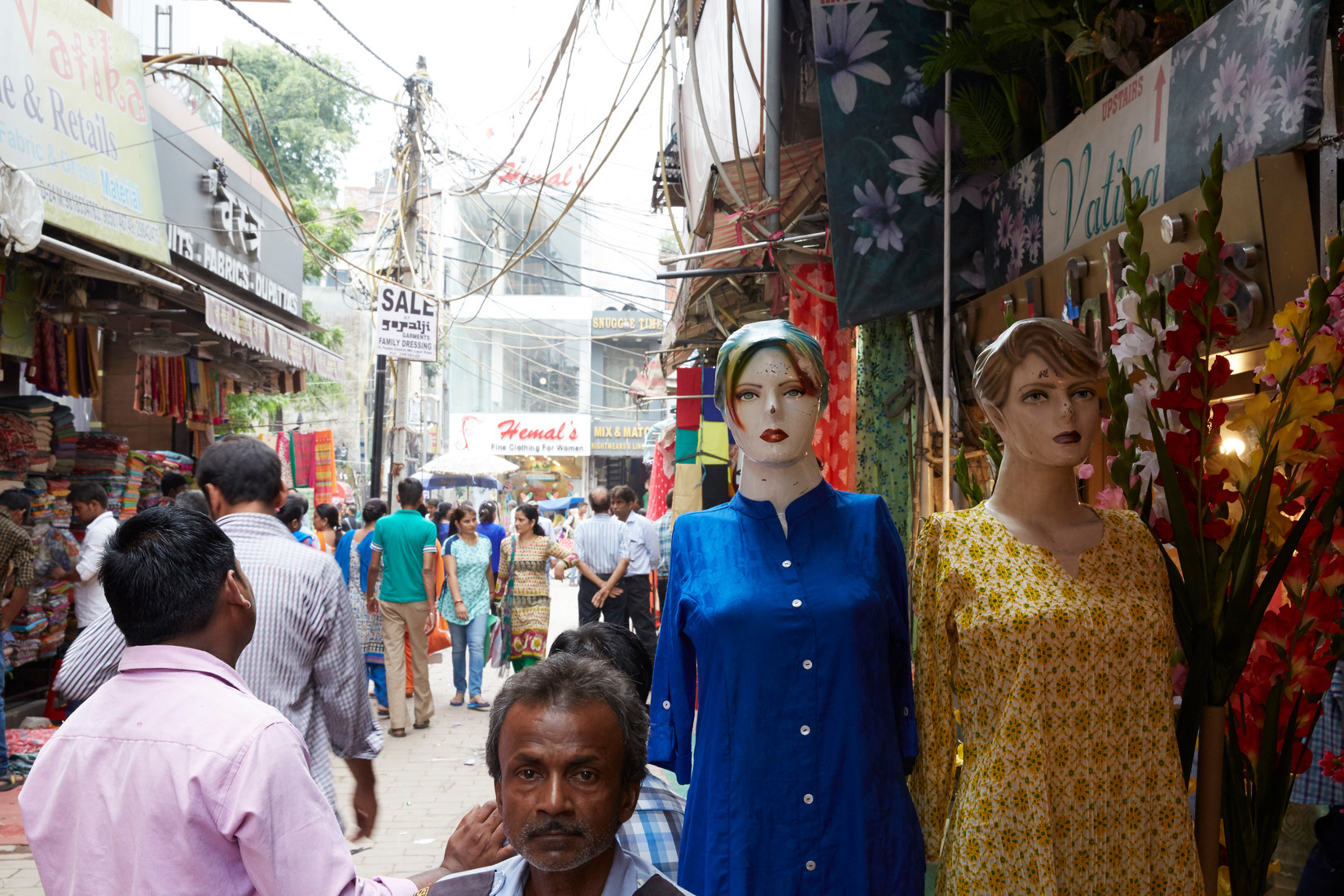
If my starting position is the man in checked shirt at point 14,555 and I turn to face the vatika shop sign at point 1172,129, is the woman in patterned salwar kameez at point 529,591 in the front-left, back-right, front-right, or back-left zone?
front-left

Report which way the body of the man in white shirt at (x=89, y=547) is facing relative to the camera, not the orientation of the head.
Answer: to the viewer's left

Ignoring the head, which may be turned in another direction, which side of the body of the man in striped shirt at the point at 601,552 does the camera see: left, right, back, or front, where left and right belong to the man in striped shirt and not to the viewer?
back

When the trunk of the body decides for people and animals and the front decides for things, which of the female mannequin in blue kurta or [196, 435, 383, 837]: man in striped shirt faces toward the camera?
the female mannequin in blue kurta

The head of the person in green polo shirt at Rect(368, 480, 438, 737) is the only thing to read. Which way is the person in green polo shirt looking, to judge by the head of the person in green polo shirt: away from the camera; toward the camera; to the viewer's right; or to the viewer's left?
away from the camera

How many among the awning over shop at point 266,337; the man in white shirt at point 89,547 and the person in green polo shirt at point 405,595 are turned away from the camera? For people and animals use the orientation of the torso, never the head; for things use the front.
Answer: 1

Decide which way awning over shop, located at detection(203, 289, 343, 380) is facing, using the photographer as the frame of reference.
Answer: facing the viewer and to the right of the viewer

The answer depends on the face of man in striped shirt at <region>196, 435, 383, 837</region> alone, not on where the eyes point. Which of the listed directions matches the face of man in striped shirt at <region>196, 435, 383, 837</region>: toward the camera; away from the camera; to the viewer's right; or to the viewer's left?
away from the camera

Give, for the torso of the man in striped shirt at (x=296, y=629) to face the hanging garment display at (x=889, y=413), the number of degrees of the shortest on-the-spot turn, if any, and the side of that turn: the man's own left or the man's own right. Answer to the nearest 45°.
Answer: approximately 90° to the man's own right

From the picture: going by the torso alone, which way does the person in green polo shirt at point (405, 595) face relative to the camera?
away from the camera

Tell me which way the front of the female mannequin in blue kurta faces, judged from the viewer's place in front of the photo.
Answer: facing the viewer

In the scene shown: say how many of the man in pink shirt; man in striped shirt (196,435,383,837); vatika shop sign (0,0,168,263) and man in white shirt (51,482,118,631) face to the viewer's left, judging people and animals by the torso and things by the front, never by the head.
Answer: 1

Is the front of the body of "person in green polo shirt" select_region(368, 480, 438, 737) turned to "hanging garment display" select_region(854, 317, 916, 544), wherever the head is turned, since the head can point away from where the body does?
no

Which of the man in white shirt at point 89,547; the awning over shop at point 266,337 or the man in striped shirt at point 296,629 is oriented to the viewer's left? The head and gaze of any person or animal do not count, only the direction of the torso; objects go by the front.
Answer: the man in white shirt
